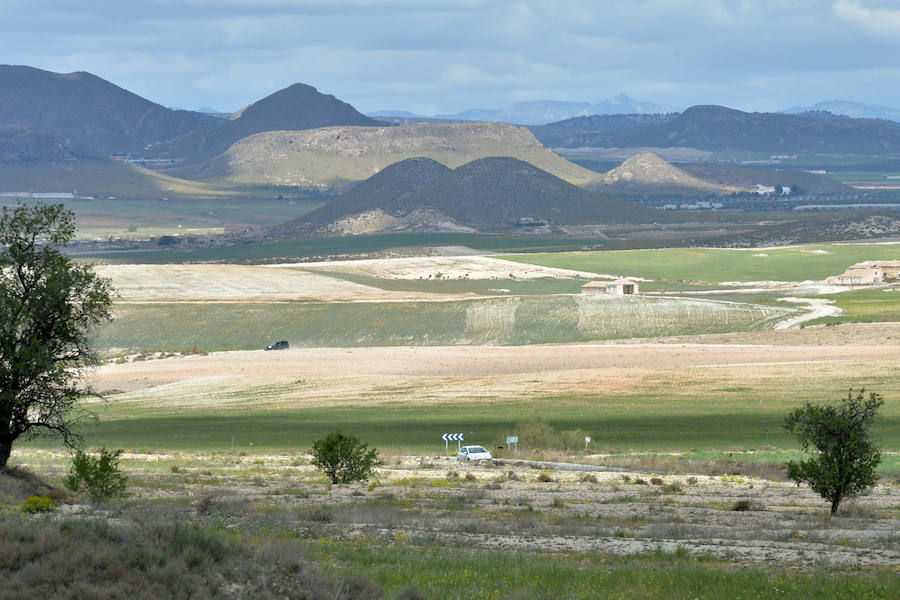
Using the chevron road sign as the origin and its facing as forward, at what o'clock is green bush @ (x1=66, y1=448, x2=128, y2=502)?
The green bush is roughly at 1 o'clock from the chevron road sign.

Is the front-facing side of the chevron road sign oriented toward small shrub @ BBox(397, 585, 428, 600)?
yes

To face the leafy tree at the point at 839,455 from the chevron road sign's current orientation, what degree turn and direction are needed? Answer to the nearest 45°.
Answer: approximately 45° to its left

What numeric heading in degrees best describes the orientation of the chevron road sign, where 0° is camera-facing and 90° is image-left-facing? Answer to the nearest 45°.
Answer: approximately 0°

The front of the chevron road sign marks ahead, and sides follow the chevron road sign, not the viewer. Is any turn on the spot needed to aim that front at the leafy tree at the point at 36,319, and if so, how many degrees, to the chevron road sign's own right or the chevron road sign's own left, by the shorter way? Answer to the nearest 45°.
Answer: approximately 45° to the chevron road sign's own right

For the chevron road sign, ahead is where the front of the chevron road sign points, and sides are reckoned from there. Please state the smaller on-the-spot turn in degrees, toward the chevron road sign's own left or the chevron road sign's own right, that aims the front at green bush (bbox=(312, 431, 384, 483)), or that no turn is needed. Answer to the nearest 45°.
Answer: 0° — it already faces it

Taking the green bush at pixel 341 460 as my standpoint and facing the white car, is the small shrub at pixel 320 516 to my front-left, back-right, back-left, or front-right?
back-right
